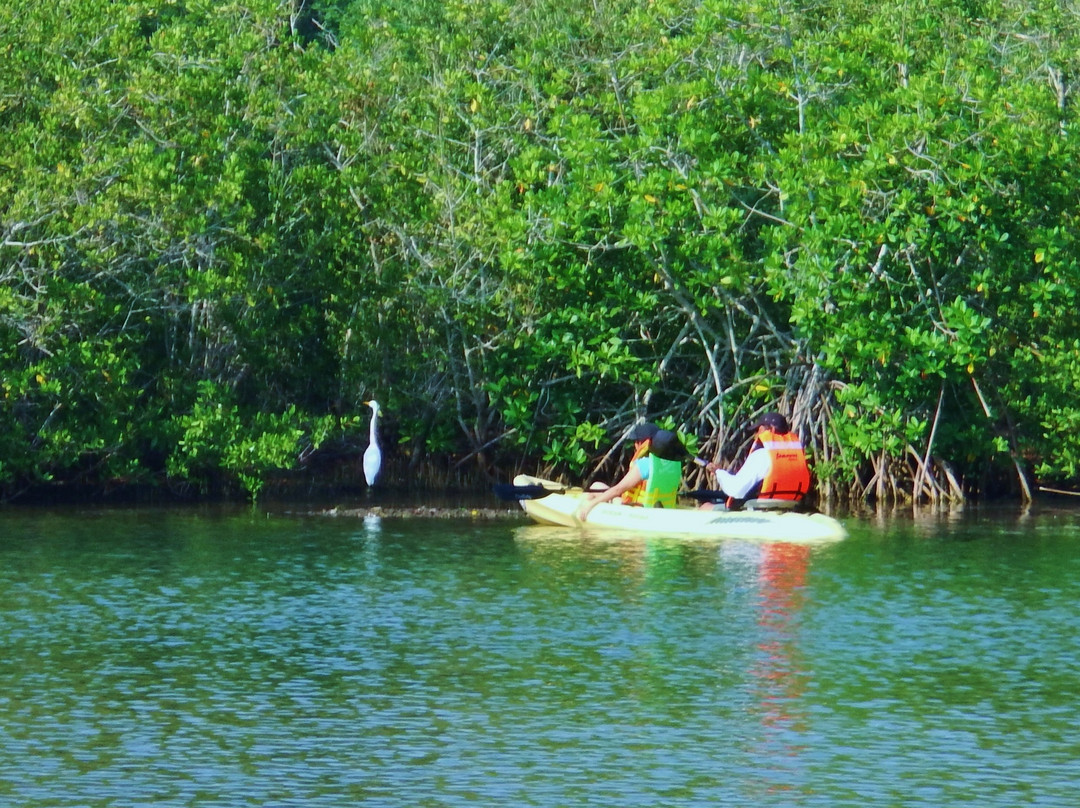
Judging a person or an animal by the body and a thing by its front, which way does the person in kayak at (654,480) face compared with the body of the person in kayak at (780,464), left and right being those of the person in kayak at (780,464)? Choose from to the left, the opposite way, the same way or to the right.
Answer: the same way

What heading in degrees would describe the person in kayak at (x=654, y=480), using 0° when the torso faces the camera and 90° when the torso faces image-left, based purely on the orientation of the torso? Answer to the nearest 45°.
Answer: approximately 135°

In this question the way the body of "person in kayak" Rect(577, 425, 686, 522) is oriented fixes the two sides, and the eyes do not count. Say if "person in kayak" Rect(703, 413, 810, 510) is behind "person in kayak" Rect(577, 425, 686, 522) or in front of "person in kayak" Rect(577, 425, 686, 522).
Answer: behind

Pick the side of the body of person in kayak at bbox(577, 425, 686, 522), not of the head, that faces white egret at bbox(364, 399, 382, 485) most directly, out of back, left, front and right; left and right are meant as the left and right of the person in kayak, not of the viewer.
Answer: front

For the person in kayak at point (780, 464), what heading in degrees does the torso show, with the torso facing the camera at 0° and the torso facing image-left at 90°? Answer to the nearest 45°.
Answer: approximately 135°

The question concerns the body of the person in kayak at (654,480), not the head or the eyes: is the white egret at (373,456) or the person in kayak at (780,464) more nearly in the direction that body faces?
the white egret

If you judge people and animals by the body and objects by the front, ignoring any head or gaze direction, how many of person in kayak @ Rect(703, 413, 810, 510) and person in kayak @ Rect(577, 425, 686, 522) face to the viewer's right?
0

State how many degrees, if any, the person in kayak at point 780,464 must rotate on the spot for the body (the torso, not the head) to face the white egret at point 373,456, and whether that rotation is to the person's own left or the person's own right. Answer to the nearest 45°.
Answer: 0° — they already face it
